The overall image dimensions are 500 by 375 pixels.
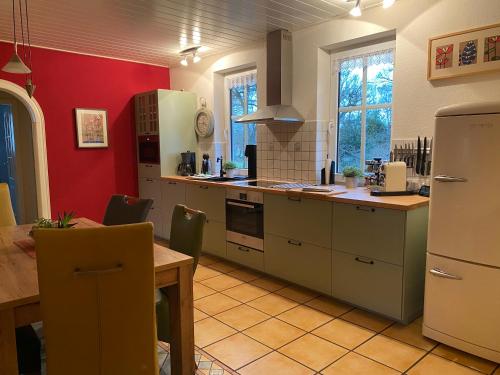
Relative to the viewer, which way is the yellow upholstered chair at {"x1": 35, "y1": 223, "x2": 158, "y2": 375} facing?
away from the camera

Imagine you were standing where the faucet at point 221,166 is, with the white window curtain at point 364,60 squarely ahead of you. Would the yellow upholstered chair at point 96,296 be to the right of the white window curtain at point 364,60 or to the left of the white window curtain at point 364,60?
right

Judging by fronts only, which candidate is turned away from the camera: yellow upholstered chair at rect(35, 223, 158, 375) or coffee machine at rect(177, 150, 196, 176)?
the yellow upholstered chair

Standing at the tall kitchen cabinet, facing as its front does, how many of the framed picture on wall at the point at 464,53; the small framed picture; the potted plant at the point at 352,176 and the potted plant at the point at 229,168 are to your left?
3

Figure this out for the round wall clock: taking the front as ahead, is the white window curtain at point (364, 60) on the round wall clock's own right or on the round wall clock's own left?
on the round wall clock's own left

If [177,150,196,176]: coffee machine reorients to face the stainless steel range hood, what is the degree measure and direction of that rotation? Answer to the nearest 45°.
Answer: approximately 90° to its left

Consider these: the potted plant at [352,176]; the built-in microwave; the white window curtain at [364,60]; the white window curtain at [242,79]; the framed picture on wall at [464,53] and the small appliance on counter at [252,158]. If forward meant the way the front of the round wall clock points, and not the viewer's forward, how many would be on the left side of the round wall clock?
5
